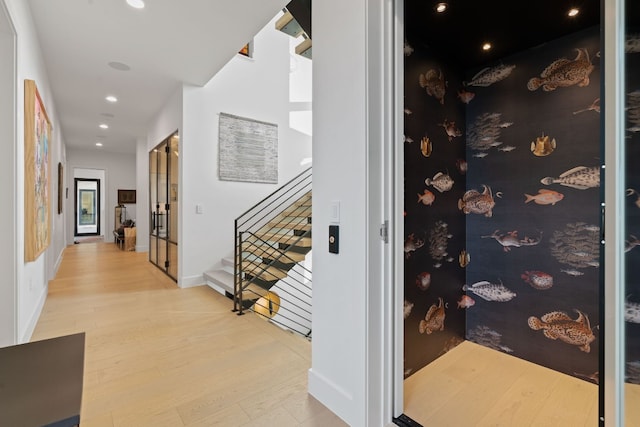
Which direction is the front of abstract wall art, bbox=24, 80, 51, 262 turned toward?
to the viewer's right

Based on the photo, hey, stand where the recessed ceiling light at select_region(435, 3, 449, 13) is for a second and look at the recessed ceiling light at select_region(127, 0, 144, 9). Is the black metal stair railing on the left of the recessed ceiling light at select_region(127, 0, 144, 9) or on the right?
right

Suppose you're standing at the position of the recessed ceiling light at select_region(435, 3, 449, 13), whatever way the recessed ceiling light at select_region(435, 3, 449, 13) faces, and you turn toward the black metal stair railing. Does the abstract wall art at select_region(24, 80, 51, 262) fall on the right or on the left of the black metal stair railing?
left

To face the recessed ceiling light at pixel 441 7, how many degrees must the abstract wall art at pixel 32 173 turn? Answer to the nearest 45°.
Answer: approximately 45° to its right

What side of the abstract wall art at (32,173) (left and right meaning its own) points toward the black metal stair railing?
front
